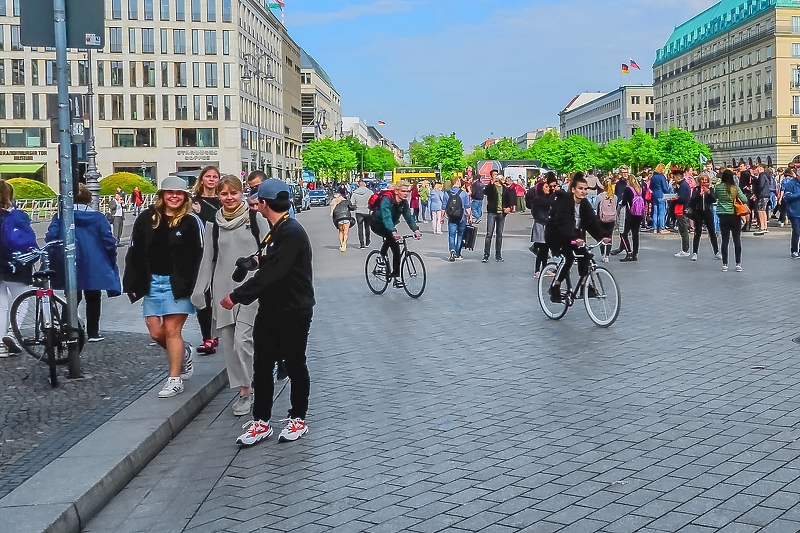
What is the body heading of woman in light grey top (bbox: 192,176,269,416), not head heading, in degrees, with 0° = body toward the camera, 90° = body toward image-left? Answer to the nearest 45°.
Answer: approximately 0°

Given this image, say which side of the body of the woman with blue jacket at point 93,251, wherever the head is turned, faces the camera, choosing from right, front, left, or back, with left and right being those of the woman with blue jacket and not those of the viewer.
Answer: back

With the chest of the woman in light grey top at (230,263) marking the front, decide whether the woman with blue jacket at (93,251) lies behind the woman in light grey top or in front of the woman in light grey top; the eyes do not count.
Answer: behind

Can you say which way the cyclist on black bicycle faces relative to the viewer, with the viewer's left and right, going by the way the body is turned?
facing the viewer and to the right of the viewer

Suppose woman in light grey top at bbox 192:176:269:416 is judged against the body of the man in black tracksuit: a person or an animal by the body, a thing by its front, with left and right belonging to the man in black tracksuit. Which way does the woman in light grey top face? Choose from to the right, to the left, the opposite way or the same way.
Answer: to the left

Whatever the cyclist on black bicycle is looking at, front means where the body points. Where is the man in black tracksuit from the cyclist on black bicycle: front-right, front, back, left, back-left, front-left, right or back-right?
front-right

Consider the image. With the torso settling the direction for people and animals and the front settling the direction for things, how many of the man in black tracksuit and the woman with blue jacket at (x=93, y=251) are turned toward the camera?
0

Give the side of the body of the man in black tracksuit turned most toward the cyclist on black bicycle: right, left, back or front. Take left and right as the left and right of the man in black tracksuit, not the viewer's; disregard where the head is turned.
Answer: right
